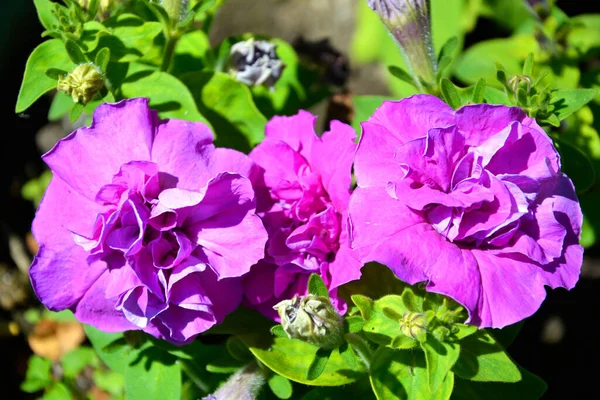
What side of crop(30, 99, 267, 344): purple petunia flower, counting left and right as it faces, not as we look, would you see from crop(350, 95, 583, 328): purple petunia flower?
left

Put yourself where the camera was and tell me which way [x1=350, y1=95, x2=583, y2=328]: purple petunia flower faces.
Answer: facing the viewer

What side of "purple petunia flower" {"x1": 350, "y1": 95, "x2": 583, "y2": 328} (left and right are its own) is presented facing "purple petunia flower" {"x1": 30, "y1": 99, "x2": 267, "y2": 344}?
right

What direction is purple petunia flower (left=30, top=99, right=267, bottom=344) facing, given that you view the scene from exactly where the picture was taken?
facing the viewer

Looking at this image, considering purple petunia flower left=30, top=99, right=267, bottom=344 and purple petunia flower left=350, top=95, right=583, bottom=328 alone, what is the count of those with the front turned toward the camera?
2

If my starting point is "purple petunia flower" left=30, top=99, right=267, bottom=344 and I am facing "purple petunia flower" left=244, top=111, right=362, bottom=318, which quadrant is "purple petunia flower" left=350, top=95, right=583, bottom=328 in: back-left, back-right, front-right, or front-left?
front-right
